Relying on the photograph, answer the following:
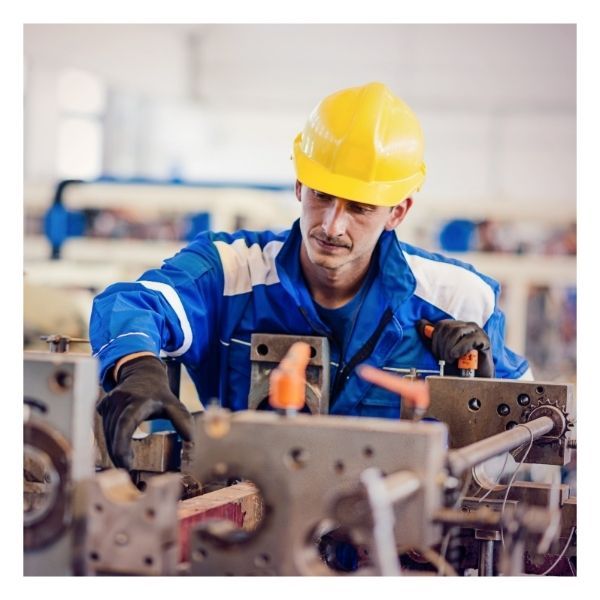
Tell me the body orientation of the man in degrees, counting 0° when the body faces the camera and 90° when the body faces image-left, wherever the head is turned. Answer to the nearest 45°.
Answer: approximately 0°

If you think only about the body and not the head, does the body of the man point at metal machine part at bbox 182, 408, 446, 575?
yes

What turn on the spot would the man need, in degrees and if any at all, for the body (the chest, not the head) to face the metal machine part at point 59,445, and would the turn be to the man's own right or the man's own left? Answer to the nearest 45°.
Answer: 0° — they already face it
